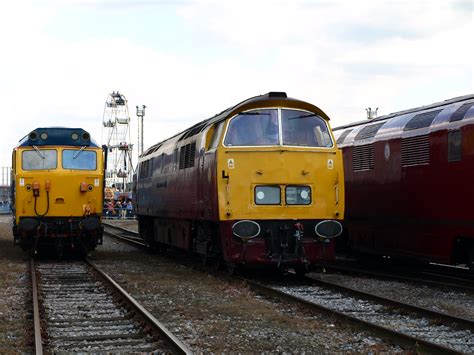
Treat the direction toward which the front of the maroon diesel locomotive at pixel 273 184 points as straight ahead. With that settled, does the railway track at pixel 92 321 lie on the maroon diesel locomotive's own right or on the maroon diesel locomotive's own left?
on the maroon diesel locomotive's own right

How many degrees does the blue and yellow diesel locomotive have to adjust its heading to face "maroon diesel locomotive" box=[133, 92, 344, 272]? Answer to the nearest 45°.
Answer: approximately 45° to its left

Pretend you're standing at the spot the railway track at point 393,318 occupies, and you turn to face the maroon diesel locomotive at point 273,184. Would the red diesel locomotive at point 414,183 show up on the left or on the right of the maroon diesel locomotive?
right

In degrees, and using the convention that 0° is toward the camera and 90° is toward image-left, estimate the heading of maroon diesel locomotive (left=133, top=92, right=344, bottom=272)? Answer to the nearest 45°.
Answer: approximately 315°

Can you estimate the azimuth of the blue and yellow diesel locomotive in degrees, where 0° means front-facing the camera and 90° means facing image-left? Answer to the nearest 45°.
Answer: approximately 0°

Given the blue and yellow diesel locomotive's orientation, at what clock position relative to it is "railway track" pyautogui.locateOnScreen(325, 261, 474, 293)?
The railway track is roughly at 10 o'clock from the blue and yellow diesel locomotive.

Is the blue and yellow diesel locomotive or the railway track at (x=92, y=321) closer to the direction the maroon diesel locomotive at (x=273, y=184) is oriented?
the railway track
